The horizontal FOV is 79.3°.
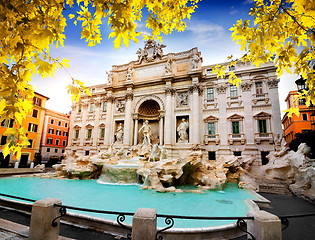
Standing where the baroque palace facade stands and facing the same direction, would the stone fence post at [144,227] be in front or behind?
in front

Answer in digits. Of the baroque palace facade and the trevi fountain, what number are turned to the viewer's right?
0

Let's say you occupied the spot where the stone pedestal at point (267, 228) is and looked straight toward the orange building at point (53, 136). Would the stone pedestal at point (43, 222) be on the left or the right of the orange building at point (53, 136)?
left

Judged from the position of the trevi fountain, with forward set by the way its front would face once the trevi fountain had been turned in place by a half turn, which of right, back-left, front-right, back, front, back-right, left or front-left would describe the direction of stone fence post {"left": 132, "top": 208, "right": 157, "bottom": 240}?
back-right

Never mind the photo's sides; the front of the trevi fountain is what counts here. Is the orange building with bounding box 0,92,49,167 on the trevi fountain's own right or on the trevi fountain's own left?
on the trevi fountain's own right

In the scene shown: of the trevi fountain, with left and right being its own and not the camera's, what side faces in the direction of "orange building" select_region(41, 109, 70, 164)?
right

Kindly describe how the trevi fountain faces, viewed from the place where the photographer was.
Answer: facing the viewer and to the left of the viewer

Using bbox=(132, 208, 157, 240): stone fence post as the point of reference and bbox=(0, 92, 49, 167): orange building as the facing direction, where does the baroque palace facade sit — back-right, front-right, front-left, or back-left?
front-right

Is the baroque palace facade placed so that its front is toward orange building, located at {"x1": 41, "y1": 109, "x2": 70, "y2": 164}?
no

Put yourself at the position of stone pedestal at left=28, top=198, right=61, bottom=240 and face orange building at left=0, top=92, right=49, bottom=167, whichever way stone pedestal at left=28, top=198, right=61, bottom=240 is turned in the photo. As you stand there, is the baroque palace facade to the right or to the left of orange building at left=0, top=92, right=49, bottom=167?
right

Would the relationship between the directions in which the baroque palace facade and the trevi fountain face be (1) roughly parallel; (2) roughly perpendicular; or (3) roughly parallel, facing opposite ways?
roughly parallel

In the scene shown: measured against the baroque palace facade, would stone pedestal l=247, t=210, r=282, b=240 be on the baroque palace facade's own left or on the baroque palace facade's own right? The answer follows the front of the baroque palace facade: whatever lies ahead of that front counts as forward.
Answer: on the baroque palace facade's own left

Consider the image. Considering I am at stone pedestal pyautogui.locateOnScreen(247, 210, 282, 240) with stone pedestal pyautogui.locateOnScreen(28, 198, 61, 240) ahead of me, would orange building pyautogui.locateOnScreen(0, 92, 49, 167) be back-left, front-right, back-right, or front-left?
front-right
